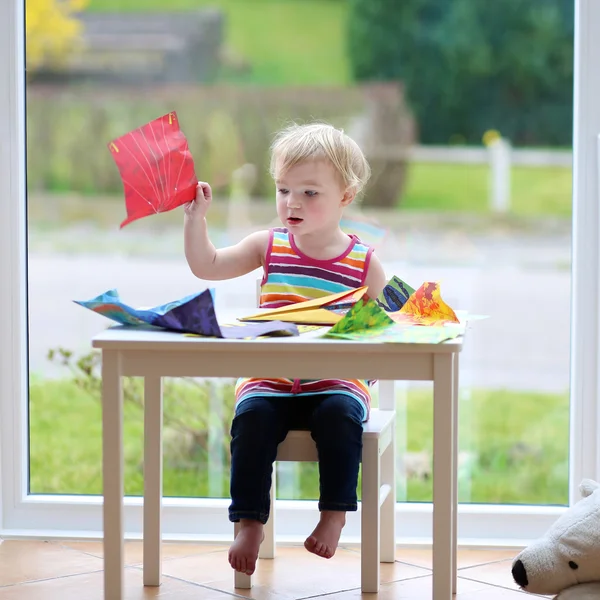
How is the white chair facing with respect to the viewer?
toward the camera

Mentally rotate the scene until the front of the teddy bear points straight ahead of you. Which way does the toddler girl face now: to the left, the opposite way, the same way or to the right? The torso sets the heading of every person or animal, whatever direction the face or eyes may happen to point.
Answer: to the left

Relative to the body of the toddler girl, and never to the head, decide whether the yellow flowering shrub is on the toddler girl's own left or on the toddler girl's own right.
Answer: on the toddler girl's own right

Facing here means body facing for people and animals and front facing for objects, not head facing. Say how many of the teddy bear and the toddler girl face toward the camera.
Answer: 1

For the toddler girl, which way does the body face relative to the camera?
toward the camera

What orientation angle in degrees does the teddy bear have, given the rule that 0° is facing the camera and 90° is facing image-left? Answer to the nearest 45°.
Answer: approximately 90°

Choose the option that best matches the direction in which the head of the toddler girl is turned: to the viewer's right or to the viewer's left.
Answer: to the viewer's left
